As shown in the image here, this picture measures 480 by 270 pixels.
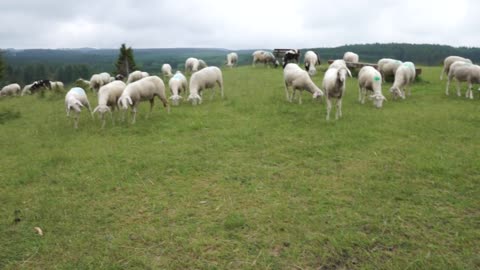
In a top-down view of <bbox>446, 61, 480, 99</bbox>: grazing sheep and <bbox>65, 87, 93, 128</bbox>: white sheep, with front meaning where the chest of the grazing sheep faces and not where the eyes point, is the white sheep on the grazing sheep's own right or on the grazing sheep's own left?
on the grazing sheep's own right

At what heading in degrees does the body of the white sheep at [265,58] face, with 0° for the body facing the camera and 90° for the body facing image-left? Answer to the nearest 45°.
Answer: approximately 270°

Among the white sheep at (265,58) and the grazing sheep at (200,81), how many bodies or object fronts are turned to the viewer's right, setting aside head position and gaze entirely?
1

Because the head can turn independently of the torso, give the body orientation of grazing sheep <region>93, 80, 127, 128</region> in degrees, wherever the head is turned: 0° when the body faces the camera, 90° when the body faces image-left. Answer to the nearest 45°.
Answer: approximately 45°

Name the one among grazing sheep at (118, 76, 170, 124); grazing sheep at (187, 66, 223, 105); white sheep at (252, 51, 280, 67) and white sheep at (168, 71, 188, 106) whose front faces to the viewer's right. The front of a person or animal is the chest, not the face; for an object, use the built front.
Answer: white sheep at (252, 51, 280, 67)

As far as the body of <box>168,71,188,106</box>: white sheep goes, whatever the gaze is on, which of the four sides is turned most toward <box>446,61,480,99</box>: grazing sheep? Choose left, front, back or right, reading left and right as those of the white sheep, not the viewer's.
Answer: left

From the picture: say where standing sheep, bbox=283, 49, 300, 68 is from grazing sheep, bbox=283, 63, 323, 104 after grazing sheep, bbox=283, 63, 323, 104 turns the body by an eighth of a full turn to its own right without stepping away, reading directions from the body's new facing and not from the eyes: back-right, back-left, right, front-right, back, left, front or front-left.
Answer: back

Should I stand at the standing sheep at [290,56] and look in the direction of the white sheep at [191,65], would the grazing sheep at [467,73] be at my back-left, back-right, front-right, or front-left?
back-left

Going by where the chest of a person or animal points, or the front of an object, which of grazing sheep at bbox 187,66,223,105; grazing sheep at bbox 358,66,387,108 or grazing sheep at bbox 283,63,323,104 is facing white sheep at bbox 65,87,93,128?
grazing sheep at bbox 187,66,223,105

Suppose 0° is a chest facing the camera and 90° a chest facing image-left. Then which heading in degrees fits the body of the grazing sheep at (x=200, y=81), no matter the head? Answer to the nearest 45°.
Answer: approximately 45°

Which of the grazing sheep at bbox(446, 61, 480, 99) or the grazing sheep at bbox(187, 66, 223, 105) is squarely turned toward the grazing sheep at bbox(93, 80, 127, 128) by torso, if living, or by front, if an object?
the grazing sheep at bbox(187, 66, 223, 105)
